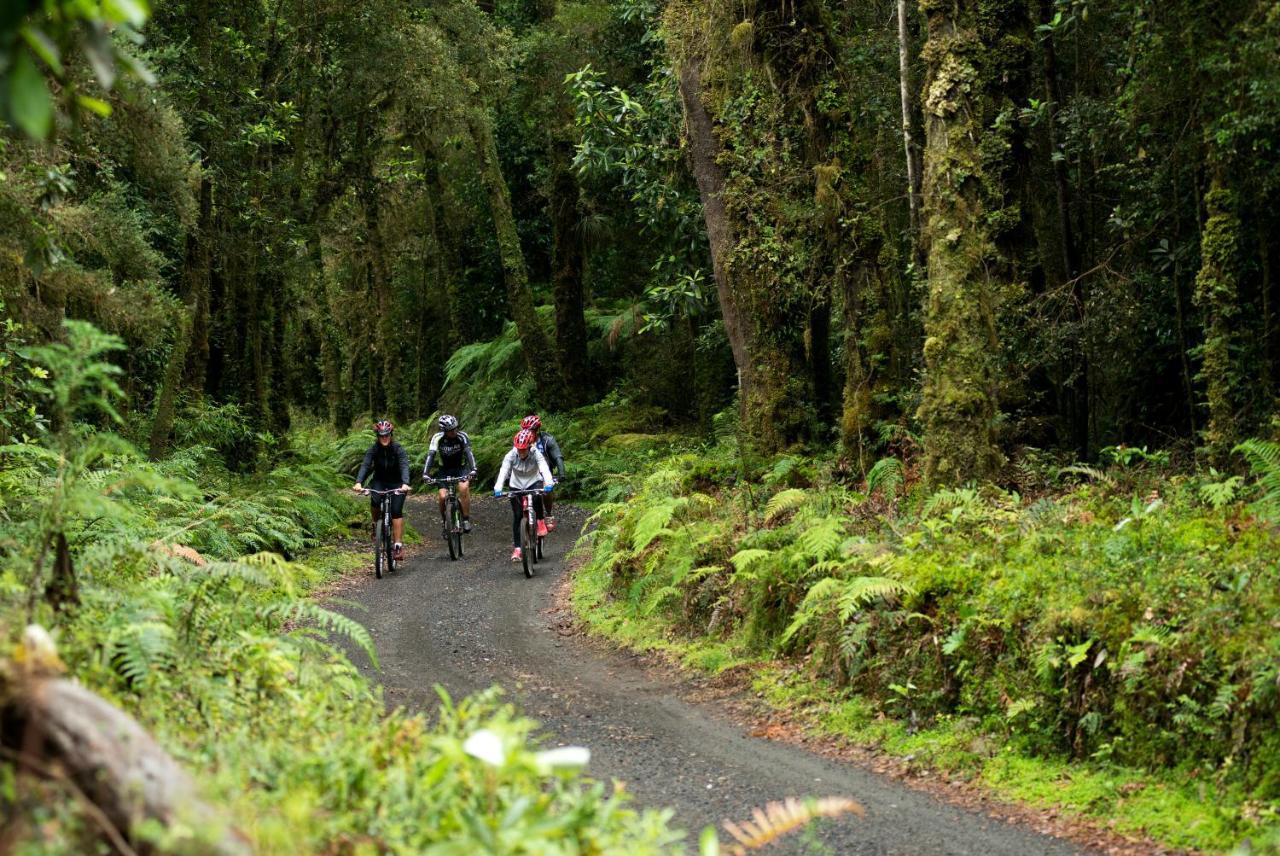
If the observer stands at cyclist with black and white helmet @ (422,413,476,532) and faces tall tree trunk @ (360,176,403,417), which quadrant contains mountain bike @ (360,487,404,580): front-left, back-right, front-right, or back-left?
back-left

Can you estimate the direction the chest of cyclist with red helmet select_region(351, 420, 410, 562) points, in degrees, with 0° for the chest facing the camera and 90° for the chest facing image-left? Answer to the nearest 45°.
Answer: approximately 0°

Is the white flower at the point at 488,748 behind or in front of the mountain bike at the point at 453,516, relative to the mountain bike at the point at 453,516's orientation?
in front

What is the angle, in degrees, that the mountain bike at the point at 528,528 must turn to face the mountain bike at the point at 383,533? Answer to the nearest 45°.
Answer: approximately 135° to its right

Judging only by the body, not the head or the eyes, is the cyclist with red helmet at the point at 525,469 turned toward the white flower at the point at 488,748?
yes

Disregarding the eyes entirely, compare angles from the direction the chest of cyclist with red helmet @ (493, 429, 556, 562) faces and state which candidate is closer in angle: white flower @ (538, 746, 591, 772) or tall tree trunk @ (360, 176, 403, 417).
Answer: the white flower

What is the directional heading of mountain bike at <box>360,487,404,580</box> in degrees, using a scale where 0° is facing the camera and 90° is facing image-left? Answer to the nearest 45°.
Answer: approximately 0°

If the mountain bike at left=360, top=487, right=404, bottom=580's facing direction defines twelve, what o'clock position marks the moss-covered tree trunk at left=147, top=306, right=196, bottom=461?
The moss-covered tree trunk is roughly at 4 o'clock from the mountain bike.

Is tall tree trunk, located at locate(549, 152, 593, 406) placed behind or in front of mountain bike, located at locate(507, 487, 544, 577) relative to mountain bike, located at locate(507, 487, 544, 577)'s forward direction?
behind

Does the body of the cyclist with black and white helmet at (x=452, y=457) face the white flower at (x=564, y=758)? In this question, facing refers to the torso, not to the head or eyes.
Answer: yes

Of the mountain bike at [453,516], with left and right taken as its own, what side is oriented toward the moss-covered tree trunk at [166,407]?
right

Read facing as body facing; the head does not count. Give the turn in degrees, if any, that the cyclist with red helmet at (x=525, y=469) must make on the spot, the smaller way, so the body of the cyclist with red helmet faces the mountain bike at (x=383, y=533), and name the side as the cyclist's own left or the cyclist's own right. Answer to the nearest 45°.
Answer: approximately 135° to the cyclist's own right
